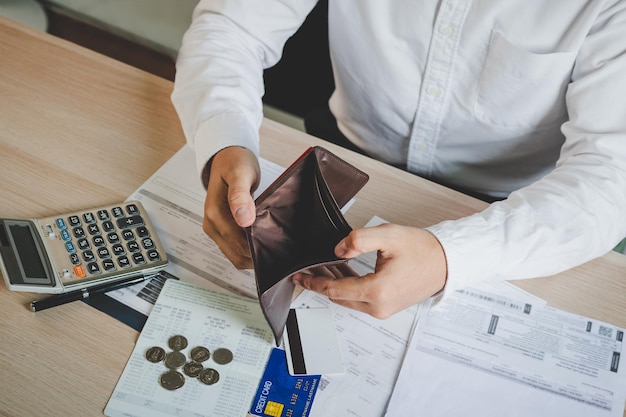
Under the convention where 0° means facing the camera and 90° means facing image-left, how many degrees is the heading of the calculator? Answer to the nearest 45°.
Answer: approximately 270°

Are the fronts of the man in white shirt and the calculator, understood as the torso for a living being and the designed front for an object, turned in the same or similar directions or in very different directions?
very different directions

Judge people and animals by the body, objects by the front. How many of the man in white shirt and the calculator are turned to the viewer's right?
1

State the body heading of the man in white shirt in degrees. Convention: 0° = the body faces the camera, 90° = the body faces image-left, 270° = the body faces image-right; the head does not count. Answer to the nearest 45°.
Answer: approximately 45°
